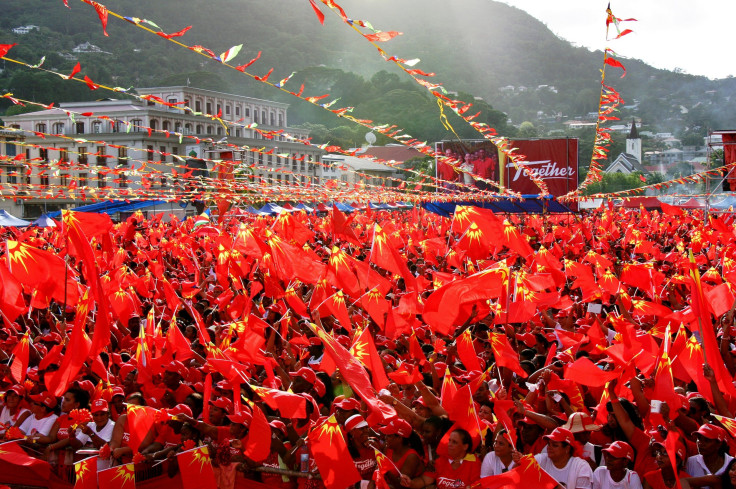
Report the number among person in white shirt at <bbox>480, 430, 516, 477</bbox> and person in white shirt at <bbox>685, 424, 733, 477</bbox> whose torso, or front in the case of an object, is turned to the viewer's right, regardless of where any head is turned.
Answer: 0

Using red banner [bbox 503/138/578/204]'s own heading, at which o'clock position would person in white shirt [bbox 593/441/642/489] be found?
The person in white shirt is roughly at 12 o'clock from the red banner.

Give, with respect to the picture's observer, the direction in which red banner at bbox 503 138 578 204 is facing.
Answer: facing the viewer

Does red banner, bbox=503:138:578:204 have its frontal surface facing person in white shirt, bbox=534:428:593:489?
yes

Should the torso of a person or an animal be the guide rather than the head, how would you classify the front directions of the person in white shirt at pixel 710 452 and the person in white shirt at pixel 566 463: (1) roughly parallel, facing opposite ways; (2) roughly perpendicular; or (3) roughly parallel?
roughly parallel

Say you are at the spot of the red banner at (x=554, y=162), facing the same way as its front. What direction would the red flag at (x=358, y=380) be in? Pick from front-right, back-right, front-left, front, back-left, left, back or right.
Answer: front
